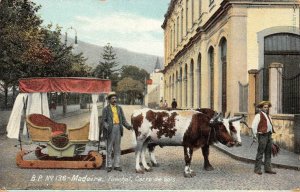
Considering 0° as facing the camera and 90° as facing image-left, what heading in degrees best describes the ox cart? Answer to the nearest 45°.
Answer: approximately 270°

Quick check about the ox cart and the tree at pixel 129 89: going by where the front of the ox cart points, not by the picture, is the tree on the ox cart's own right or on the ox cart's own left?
on the ox cart's own left

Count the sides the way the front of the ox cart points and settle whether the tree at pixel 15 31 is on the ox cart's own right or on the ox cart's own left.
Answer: on the ox cart's own left

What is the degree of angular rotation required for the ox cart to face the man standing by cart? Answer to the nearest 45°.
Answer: approximately 45° to its right

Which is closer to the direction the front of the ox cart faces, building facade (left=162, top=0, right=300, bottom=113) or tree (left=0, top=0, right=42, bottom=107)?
the building facade

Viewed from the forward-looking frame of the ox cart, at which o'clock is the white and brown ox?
The white and brown ox is roughly at 1 o'clock from the ox cart.

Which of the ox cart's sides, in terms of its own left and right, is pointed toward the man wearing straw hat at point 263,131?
front

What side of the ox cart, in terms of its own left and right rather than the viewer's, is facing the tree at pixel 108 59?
left
